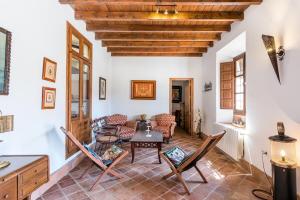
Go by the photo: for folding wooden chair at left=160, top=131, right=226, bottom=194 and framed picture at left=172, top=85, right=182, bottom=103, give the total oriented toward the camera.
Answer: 1

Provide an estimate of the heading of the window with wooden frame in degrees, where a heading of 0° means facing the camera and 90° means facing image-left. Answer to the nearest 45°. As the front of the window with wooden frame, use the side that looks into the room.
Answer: approximately 45°

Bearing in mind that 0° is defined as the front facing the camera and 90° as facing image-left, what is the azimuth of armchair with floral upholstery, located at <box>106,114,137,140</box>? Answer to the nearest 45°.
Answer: approximately 315°

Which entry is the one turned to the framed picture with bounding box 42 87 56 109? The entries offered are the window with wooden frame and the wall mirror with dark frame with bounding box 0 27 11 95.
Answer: the window with wooden frame

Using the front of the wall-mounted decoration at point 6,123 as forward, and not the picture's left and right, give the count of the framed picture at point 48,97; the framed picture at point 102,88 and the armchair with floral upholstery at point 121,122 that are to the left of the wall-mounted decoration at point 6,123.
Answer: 3

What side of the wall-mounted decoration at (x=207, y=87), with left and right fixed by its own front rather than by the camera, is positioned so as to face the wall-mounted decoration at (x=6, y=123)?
front

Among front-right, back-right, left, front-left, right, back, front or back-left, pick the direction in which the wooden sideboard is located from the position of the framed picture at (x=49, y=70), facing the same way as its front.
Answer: front-right

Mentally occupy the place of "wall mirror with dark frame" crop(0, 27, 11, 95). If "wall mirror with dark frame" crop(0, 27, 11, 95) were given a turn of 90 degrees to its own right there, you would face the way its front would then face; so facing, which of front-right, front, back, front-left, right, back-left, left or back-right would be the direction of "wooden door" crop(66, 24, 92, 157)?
back

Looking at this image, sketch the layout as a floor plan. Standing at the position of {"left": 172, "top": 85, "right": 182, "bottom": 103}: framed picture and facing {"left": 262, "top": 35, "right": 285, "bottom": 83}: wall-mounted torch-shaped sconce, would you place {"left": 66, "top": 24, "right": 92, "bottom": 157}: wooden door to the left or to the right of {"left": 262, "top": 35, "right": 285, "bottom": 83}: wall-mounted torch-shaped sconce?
right

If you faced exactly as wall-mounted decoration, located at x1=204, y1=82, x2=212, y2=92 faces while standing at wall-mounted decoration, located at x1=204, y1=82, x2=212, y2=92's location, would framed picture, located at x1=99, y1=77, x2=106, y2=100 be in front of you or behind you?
in front

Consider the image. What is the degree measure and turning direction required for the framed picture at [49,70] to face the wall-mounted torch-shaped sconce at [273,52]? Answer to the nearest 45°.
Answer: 0° — it already faces it

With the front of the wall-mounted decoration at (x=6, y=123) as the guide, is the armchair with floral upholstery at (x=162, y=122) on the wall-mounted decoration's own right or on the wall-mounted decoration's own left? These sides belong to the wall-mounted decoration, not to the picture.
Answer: on the wall-mounted decoration's own left

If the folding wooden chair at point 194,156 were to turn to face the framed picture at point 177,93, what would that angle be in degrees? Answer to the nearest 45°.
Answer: approximately 45° to its right

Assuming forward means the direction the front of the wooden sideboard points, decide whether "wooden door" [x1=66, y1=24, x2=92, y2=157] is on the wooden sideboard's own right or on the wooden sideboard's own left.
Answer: on the wooden sideboard's own left
